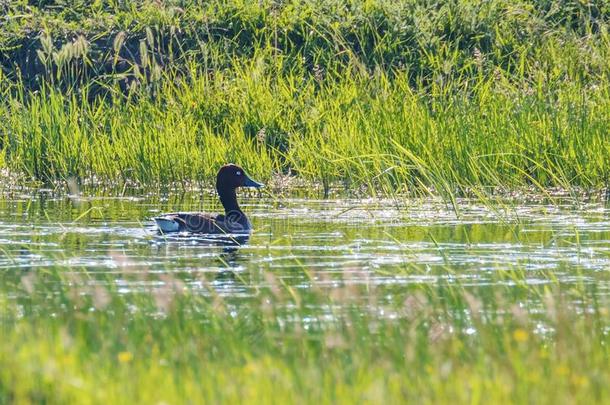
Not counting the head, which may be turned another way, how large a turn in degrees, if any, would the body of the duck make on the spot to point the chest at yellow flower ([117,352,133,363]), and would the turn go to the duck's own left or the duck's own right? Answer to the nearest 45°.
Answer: approximately 90° to the duck's own right

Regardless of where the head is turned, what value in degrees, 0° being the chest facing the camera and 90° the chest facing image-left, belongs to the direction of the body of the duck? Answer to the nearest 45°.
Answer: approximately 270°

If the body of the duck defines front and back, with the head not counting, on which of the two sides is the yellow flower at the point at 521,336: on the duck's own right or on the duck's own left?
on the duck's own right
